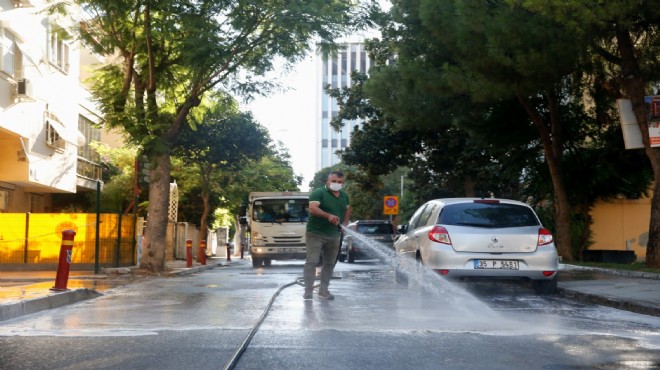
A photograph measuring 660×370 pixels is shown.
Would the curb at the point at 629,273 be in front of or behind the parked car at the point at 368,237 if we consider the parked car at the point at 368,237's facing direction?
behind

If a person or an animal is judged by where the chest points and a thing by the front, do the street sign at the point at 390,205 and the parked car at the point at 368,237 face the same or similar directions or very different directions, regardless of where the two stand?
very different directions

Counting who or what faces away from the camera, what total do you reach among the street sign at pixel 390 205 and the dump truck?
0

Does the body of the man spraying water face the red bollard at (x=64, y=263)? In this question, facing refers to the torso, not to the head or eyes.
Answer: no

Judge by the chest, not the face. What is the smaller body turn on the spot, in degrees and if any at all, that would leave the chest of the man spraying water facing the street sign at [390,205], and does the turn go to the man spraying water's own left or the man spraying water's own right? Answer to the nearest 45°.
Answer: approximately 135° to the man spraying water's own left

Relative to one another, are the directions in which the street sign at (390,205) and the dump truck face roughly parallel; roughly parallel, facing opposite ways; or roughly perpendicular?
roughly parallel

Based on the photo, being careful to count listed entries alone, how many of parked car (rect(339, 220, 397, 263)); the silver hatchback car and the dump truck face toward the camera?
1

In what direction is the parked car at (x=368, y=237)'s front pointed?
away from the camera

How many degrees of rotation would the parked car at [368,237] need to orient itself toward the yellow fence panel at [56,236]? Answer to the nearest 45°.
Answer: approximately 135° to its left

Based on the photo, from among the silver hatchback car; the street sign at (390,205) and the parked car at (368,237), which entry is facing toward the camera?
the street sign

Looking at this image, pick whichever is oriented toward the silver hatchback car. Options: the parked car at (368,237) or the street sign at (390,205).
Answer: the street sign

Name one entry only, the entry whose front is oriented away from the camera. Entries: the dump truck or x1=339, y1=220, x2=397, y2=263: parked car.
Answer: the parked car

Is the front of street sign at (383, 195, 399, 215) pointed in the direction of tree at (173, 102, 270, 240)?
no

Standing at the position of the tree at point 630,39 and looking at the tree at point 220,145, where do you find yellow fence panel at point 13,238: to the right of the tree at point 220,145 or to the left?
left

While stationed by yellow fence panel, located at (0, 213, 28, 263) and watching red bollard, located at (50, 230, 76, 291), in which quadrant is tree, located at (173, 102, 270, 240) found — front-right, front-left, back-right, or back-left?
back-left

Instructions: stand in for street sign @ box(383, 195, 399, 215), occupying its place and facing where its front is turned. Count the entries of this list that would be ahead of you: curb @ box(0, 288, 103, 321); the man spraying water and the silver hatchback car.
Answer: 3

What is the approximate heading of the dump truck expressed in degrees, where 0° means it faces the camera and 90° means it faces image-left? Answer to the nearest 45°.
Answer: approximately 0°

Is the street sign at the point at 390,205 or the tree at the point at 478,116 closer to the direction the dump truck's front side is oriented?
the tree

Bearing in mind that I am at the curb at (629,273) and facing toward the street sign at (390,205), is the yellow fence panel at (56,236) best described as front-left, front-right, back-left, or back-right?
front-left

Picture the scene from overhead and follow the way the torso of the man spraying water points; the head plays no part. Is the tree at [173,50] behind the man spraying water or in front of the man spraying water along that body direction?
behind

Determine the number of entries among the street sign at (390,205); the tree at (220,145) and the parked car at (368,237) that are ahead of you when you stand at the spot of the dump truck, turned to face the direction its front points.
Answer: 0
